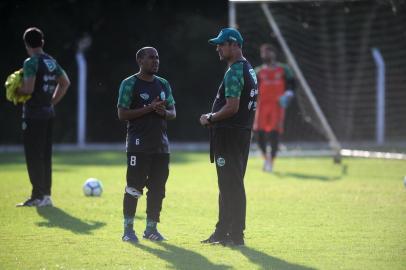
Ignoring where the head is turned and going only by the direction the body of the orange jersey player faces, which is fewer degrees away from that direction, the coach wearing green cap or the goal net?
the coach wearing green cap

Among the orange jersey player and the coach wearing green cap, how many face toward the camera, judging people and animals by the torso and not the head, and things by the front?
1

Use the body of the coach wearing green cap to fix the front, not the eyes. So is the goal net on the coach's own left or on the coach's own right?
on the coach's own right

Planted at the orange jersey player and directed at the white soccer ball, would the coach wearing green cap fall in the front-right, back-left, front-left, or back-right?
front-left

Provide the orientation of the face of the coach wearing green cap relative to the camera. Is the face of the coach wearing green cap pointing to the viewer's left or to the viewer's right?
to the viewer's left

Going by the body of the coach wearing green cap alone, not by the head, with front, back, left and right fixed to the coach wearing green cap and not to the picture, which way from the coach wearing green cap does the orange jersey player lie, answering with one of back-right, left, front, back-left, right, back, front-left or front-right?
right

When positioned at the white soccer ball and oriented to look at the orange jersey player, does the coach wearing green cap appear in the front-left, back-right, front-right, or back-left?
back-right

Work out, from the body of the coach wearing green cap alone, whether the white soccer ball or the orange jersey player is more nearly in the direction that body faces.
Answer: the white soccer ball

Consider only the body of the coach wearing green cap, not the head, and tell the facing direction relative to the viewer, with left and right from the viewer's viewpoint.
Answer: facing to the left of the viewer

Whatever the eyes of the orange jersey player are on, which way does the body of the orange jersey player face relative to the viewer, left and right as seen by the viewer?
facing the viewer

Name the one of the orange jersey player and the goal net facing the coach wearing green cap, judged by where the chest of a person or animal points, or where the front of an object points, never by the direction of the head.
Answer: the orange jersey player

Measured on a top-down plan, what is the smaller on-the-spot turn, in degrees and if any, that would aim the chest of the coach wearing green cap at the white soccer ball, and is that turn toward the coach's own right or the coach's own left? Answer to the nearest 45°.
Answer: approximately 45° to the coach's own right

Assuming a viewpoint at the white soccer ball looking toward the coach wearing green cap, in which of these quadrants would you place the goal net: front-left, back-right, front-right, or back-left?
back-left

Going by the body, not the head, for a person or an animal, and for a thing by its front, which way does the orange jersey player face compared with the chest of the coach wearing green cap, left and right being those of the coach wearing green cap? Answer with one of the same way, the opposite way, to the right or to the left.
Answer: to the left

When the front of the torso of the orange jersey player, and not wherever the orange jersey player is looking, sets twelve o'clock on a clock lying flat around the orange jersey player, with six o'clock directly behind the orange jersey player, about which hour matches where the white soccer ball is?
The white soccer ball is roughly at 1 o'clock from the orange jersey player.
